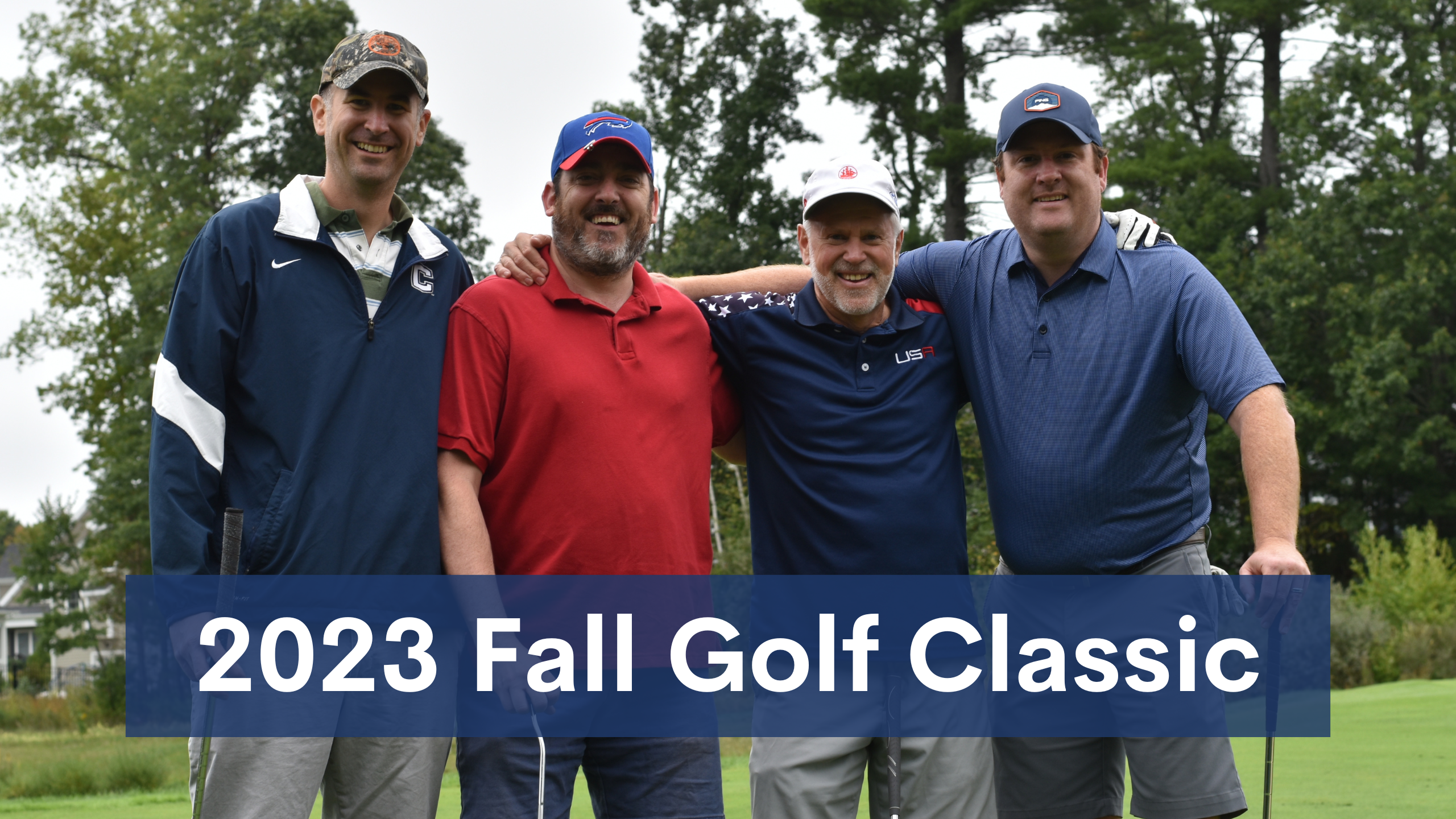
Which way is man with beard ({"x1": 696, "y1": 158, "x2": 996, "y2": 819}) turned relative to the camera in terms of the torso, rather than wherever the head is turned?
toward the camera

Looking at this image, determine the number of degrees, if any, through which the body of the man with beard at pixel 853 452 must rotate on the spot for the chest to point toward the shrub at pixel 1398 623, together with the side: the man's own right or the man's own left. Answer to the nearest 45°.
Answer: approximately 135° to the man's own left

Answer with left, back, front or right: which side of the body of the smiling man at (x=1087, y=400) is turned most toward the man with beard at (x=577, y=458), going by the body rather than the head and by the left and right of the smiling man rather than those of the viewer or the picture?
right

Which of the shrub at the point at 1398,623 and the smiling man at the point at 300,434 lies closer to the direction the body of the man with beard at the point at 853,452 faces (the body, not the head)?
the smiling man

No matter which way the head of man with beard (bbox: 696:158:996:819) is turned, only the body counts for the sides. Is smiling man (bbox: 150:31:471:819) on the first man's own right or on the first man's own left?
on the first man's own right

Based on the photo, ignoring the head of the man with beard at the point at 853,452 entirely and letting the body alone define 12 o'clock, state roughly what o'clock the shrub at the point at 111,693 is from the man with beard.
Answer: The shrub is roughly at 5 o'clock from the man with beard.

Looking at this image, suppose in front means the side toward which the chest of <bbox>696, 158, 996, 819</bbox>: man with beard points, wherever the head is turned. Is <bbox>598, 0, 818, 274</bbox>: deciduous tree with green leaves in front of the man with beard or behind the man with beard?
behind

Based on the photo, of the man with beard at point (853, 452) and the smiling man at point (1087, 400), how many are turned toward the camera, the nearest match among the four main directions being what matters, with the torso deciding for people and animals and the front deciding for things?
2

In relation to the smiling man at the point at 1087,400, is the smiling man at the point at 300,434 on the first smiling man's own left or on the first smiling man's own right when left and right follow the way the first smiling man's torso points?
on the first smiling man's own right

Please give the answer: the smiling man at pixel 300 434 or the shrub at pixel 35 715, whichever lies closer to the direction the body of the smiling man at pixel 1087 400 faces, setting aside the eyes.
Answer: the smiling man

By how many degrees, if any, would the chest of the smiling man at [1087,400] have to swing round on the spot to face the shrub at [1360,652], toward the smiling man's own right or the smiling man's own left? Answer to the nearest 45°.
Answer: approximately 180°
